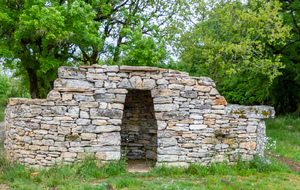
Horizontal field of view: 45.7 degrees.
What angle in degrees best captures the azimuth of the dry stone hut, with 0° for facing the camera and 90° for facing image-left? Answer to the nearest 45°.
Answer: approximately 0°

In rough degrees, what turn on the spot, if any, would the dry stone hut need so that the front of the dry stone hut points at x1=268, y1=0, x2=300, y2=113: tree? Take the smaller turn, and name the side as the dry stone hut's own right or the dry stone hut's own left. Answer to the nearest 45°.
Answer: approximately 135° to the dry stone hut's own left

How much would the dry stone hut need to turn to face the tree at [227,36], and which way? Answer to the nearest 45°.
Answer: approximately 135° to its left

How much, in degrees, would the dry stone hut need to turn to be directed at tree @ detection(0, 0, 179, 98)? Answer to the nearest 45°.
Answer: approximately 135° to its right
